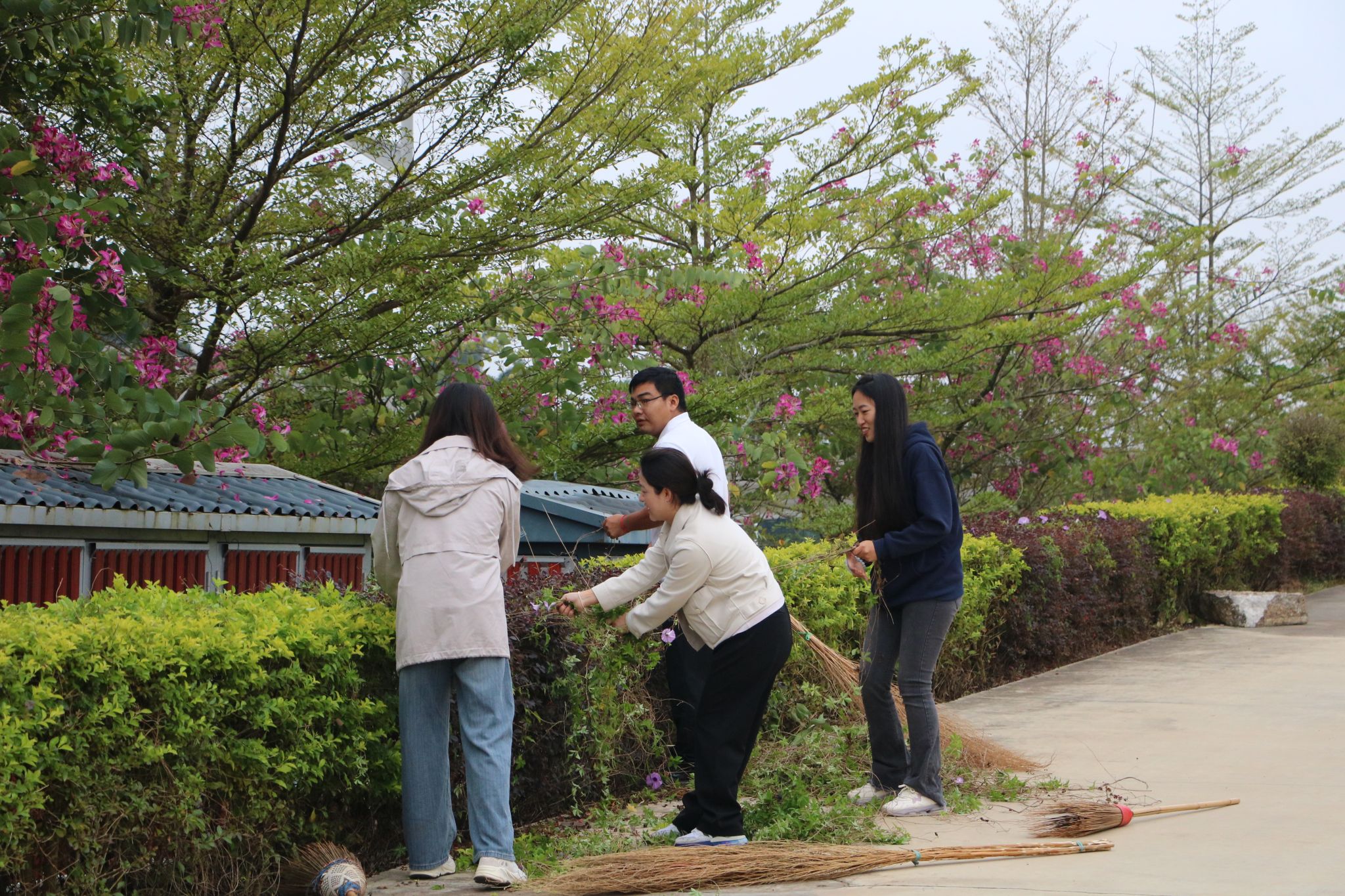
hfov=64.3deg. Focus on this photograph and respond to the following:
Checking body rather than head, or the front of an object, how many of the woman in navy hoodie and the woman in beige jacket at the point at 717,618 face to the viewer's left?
2

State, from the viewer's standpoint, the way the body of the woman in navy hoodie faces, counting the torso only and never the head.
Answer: to the viewer's left

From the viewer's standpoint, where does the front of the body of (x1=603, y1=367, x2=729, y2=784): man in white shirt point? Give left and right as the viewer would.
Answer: facing to the left of the viewer

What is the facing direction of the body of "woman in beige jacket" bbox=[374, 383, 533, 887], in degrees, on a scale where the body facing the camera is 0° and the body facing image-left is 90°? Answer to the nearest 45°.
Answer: approximately 180°

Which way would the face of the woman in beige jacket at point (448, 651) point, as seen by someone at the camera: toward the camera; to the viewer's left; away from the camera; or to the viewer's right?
away from the camera

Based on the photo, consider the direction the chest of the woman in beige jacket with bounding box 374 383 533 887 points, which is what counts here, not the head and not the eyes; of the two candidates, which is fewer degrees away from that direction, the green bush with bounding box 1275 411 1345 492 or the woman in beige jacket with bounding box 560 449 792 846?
the green bush

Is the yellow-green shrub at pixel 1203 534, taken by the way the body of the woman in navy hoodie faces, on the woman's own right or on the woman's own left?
on the woman's own right

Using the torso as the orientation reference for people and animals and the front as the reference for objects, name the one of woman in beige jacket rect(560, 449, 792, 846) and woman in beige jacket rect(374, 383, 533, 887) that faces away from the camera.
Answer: woman in beige jacket rect(374, 383, 533, 887)

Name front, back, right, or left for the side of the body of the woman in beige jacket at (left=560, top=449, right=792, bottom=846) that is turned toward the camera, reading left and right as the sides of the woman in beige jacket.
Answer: left

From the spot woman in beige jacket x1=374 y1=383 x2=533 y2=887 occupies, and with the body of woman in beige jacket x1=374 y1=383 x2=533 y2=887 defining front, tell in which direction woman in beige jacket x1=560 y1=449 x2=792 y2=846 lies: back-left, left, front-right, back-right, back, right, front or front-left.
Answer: right
